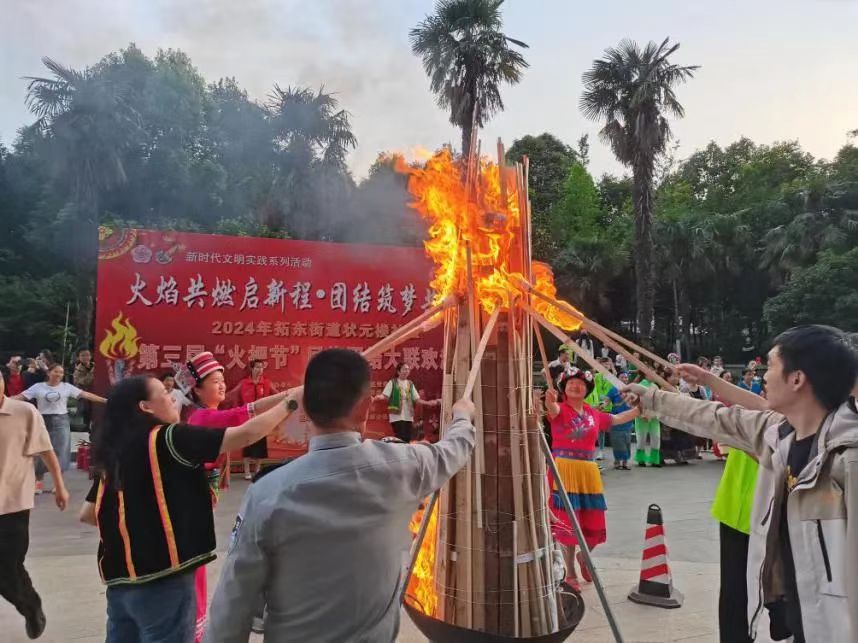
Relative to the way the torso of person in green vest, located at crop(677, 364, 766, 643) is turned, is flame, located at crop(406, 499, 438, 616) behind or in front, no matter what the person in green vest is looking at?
in front

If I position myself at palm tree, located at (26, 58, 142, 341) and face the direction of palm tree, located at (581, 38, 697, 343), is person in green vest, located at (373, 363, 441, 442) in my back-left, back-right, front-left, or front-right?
front-right

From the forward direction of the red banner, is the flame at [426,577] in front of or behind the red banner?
in front

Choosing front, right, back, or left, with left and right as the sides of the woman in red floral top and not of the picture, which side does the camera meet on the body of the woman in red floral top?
front

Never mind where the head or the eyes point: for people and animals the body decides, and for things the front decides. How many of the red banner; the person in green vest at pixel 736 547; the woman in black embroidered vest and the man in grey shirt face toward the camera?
1

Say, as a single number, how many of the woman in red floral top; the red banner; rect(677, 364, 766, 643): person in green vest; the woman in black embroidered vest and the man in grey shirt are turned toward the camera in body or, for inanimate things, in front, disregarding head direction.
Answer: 2

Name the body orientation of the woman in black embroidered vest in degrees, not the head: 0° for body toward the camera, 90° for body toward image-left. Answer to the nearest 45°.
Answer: approximately 225°

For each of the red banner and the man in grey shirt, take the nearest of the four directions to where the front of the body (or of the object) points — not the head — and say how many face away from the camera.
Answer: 1

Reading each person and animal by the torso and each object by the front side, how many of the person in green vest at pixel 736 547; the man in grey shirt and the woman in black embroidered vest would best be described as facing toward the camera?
0

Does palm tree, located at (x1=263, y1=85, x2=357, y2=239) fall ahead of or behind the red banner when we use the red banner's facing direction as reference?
behind

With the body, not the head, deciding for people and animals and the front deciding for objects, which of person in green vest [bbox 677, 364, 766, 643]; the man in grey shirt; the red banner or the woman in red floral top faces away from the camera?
the man in grey shirt

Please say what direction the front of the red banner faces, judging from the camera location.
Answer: facing the viewer

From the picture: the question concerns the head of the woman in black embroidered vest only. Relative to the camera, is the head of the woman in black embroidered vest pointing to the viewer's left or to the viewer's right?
to the viewer's right

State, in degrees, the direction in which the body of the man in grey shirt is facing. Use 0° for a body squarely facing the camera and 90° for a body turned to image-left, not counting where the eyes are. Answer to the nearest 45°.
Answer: approximately 180°

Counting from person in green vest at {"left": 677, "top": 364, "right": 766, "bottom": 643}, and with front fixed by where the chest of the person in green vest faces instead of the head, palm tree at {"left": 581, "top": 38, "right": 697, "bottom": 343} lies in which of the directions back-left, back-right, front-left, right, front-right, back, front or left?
right

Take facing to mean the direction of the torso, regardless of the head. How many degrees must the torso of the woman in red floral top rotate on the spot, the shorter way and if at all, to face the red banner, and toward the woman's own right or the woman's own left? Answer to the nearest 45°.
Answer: approximately 135° to the woman's own right

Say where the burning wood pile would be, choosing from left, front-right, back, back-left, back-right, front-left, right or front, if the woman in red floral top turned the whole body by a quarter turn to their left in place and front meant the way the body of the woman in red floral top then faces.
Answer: right

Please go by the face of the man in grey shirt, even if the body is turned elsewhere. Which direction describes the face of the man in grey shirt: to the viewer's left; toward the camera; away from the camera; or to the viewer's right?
away from the camera

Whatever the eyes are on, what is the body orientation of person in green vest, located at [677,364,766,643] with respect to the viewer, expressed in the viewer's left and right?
facing to the left of the viewer

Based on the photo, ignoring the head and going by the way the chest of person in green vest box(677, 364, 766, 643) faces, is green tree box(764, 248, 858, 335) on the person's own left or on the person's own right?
on the person's own right

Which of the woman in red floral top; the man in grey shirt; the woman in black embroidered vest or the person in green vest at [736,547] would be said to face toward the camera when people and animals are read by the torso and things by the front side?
the woman in red floral top
